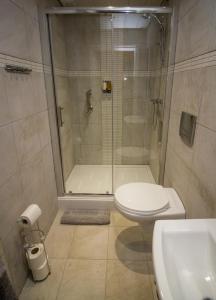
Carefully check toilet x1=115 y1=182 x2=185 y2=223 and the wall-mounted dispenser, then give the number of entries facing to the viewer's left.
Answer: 1

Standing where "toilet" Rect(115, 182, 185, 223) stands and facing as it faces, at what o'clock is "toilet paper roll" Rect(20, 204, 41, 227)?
The toilet paper roll is roughly at 11 o'clock from the toilet.

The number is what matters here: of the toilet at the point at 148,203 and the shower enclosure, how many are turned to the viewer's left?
1

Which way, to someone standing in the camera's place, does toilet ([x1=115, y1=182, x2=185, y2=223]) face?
facing to the left of the viewer

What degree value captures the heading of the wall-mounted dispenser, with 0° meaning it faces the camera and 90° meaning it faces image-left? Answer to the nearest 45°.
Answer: approximately 0°

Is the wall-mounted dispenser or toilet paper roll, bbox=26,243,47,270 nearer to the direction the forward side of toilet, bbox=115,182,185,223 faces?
the toilet paper roll

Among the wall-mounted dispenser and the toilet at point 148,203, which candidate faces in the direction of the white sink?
the wall-mounted dispenser

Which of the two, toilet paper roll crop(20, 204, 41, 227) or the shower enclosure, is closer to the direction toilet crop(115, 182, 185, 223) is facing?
the toilet paper roll

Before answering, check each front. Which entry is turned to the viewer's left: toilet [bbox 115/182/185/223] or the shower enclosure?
the toilet

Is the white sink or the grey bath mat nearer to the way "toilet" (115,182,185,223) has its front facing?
the grey bath mat

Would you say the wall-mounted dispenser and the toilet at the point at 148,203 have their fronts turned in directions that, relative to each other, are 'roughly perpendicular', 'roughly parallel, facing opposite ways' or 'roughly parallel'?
roughly perpendicular
